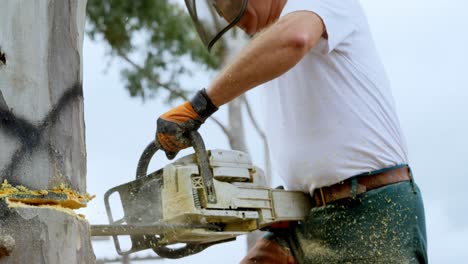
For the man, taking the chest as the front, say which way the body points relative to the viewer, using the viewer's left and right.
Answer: facing to the left of the viewer

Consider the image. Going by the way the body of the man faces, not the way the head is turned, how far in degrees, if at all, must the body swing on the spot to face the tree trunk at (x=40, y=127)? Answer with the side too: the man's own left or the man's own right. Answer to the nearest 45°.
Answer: approximately 45° to the man's own left
